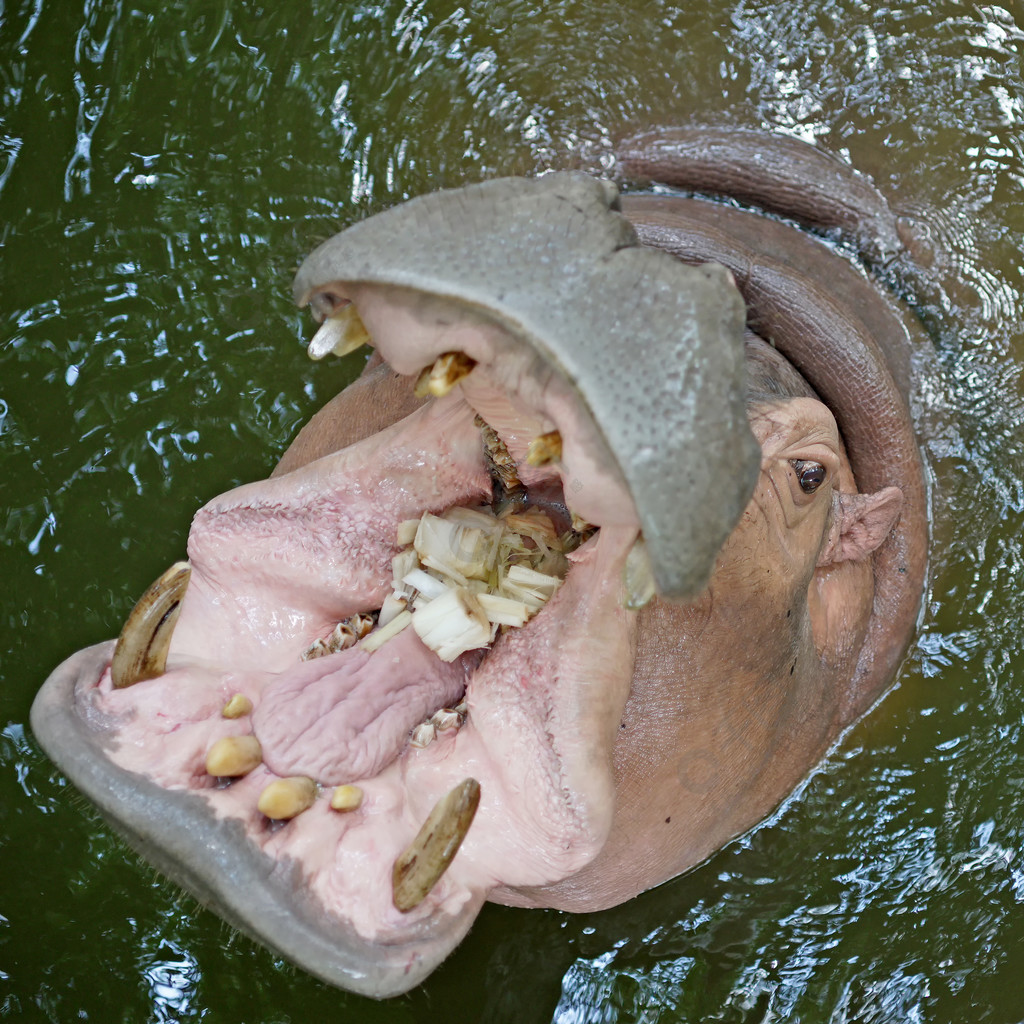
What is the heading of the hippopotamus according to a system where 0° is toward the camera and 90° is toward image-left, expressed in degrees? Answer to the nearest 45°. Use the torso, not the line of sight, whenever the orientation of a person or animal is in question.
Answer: approximately 45°
